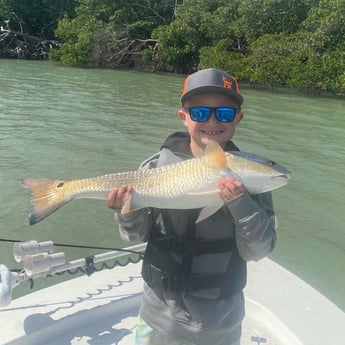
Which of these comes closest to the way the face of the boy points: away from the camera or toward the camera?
toward the camera

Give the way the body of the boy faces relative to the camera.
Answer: toward the camera
